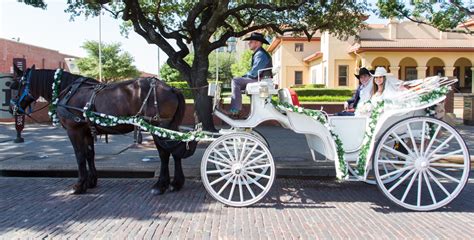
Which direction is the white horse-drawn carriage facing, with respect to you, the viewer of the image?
facing to the left of the viewer

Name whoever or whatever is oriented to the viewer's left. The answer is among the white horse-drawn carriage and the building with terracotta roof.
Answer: the white horse-drawn carriage

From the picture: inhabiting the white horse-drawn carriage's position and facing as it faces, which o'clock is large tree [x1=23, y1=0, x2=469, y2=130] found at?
The large tree is roughly at 2 o'clock from the white horse-drawn carriage.

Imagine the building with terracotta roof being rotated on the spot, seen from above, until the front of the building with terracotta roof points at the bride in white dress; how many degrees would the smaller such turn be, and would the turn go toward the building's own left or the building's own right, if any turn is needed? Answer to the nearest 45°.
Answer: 0° — it already faces them

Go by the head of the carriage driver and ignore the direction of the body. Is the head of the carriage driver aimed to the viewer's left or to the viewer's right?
to the viewer's left

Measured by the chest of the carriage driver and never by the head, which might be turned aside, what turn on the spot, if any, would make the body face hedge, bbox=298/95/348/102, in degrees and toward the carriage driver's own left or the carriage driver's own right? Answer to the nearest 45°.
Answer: approximately 90° to the carriage driver's own right

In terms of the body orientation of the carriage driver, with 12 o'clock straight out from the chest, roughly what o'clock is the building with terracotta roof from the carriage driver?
The building with terracotta roof is roughly at 4 o'clock from the carriage driver.

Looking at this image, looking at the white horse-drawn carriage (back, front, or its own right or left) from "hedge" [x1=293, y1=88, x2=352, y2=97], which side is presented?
right

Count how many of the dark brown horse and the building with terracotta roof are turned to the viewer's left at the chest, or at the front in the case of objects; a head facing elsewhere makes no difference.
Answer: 1

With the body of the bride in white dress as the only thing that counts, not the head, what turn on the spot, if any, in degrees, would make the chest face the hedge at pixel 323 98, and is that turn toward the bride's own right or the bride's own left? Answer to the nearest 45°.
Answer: approximately 135° to the bride's own right

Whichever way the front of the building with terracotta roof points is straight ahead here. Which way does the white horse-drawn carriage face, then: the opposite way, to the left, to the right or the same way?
to the right

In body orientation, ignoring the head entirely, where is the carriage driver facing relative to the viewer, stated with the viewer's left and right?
facing to the left of the viewer

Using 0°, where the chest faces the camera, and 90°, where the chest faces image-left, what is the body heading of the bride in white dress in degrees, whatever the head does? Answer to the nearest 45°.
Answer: approximately 45°
